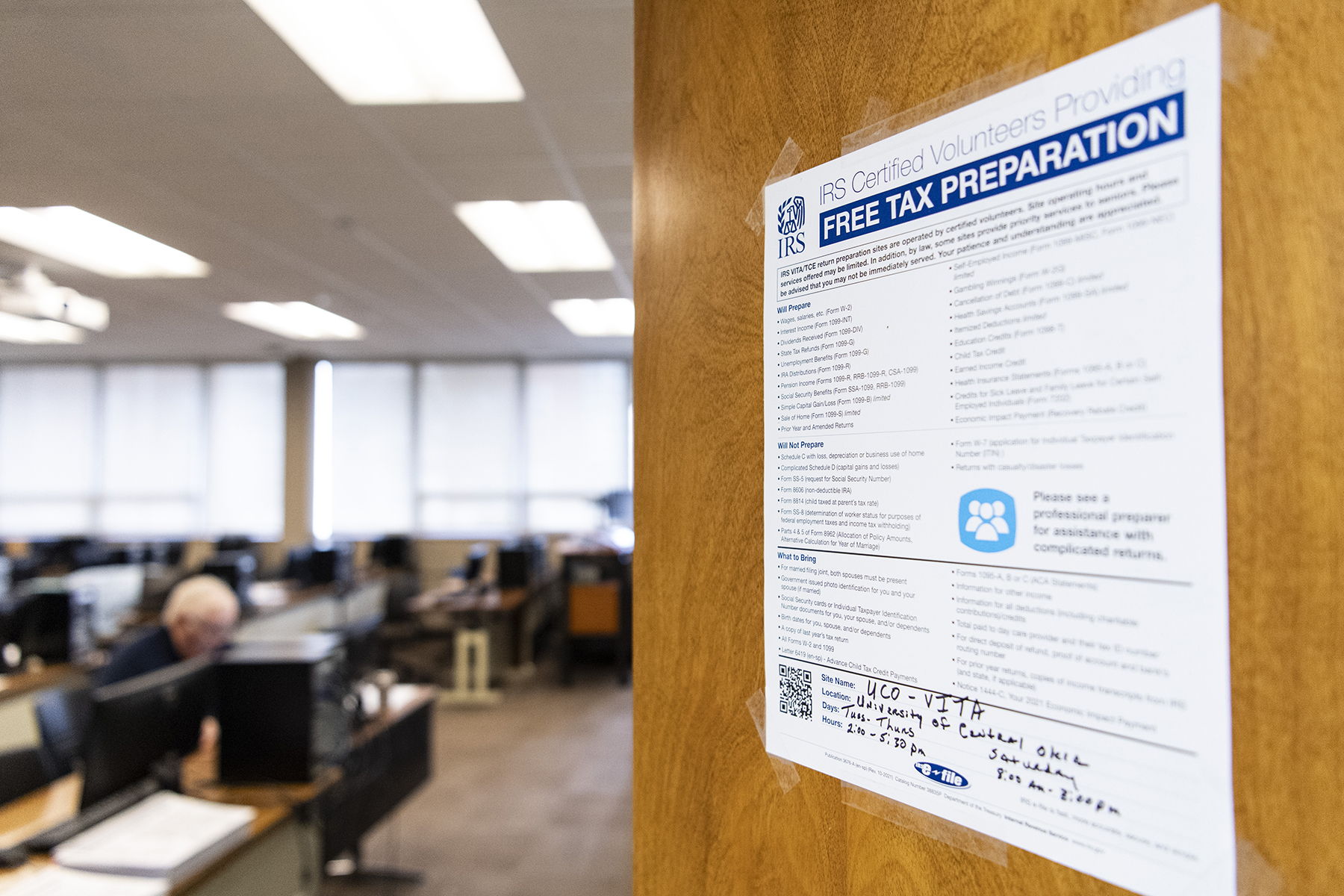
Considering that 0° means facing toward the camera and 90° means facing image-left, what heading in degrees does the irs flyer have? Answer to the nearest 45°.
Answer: approximately 45°

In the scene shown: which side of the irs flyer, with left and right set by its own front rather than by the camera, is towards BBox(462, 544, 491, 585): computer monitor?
right

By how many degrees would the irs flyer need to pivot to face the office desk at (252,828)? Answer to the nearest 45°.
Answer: approximately 90° to its right

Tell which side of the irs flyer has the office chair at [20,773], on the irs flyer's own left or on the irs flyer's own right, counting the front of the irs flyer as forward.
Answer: on the irs flyer's own right

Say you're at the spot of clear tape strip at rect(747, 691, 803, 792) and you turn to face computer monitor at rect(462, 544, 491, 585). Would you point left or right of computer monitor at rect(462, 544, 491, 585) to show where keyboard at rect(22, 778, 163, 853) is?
left

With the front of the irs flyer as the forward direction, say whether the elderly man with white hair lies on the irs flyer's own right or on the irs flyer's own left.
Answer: on the irs flyer's own right
